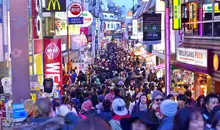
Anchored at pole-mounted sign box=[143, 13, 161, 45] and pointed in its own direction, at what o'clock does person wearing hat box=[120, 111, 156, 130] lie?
The person wearing hat is roughly at 12 o'clock from the pole-mounted sign.

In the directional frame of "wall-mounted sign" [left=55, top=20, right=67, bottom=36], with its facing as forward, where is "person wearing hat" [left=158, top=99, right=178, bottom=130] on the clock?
The person wearing hat is roughly at 12 o'clock from the wall-mounted sign.

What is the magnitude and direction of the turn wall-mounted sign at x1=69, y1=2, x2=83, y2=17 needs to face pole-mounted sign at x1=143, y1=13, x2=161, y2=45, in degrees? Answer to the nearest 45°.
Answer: approximately 90° to its left

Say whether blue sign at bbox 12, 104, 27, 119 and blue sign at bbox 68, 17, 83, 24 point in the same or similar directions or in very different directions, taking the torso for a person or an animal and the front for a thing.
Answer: same or similar directions

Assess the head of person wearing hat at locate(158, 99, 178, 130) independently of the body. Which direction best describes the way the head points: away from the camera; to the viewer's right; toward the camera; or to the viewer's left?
away from the camera

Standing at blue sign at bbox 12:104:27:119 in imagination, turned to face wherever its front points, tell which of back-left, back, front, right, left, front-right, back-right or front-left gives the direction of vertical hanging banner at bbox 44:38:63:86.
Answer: back

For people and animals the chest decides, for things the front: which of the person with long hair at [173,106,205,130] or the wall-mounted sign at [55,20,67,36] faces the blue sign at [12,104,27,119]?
the wall-mounted sign

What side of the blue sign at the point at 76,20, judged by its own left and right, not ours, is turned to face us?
front

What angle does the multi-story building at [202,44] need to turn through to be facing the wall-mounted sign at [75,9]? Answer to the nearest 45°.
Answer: approximately 90° to its right

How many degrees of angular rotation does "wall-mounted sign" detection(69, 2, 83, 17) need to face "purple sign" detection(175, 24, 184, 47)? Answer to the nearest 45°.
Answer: approximately 45° to its left

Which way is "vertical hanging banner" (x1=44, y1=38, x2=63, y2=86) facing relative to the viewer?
toward the camera
